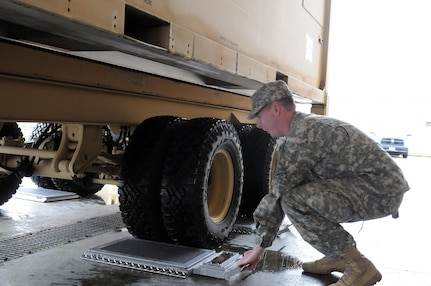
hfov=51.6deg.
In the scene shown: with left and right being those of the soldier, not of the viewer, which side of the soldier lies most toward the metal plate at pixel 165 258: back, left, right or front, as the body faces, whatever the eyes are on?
front

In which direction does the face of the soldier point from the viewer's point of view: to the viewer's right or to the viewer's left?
to the viewer's left

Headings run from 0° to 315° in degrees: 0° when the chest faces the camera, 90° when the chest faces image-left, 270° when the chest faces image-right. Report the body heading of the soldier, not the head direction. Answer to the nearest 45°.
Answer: approximately 90°

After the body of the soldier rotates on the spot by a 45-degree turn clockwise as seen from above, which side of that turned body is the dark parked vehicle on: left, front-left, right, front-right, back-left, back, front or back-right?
front-right

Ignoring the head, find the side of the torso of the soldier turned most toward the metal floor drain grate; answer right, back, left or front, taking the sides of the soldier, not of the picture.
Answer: front
